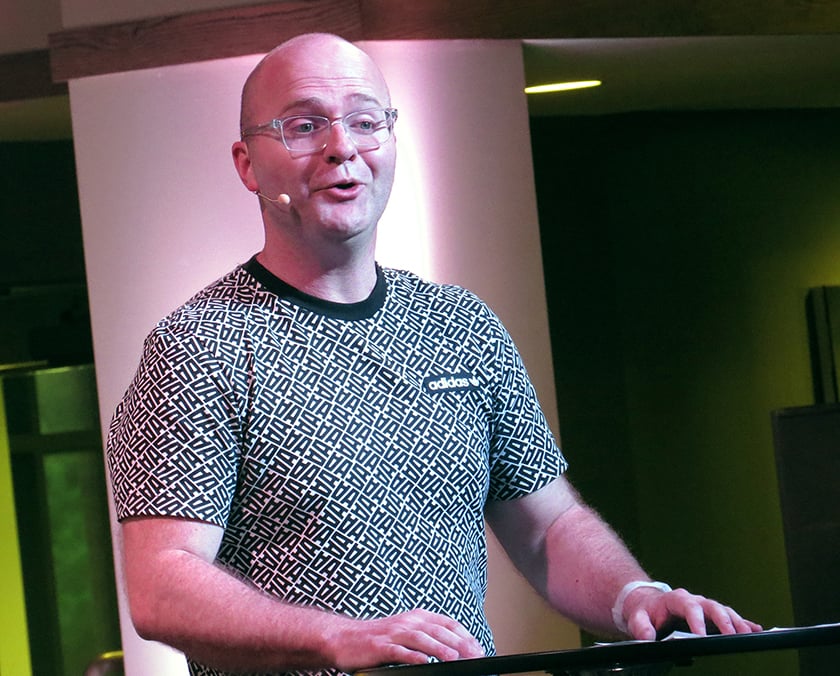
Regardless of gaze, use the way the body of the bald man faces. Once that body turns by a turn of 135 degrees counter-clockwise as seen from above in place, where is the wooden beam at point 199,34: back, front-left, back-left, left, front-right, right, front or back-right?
front

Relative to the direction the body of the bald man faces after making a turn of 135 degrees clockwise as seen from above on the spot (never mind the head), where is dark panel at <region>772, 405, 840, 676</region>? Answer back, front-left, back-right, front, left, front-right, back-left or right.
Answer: back-right

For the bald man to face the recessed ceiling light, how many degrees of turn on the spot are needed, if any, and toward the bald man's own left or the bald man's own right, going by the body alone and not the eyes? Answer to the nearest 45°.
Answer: approximately 135° to the bald man's own left

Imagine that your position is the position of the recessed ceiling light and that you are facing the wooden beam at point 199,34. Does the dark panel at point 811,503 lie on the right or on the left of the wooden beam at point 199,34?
left

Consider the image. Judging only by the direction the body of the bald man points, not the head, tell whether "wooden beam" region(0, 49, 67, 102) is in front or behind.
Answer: behind

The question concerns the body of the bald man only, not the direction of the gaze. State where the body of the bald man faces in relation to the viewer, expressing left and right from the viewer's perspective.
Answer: facing the viewer and to the right of the viewer

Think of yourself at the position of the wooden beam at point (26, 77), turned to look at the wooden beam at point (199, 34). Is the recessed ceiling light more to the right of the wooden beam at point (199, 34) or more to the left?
left
